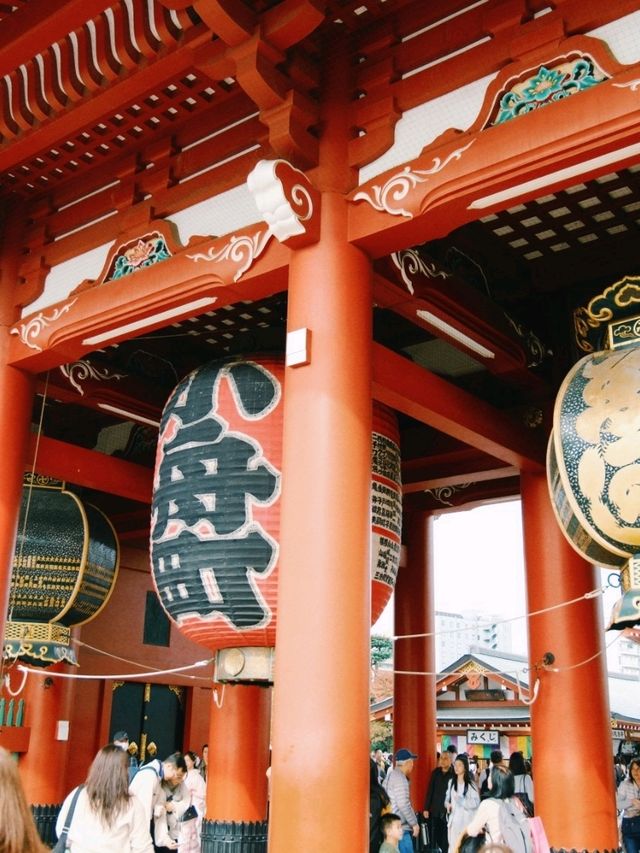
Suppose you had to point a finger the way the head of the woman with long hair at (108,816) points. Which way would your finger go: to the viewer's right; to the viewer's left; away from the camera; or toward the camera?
away from the camera

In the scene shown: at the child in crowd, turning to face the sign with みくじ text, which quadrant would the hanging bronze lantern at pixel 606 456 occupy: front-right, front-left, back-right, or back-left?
back-right

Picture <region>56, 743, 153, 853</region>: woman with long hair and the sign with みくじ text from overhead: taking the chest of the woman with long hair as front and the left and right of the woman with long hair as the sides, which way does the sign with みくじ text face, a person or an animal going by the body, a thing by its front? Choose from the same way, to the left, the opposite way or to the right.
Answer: the opposite way

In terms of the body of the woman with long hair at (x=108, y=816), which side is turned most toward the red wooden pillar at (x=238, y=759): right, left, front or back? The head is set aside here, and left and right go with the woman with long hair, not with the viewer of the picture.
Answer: front

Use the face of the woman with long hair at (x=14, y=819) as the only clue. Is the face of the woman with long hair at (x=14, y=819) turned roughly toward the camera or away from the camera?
away from the camera

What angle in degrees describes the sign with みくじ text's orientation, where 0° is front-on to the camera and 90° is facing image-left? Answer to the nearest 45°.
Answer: approximately 0°

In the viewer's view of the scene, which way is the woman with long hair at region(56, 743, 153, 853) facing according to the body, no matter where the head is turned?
away from the camera

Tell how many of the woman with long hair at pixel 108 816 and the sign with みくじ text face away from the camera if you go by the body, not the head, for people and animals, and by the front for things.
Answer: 1

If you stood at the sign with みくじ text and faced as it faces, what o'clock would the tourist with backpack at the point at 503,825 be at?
The tourist with backpack is roughly at 12 o'clock from the sign with みくじ text.

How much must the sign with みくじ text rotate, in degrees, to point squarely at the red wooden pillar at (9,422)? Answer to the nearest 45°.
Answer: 0° — it already faces it

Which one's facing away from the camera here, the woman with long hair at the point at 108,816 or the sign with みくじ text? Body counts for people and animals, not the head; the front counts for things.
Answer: the woman with long hair

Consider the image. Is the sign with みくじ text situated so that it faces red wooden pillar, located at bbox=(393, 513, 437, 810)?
yes

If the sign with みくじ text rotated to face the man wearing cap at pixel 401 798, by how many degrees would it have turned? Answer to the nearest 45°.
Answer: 0° — it already faces them

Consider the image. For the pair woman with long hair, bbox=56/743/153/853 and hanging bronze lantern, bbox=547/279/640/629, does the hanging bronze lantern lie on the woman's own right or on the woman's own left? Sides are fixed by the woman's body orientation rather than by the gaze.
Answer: on the woman's own right

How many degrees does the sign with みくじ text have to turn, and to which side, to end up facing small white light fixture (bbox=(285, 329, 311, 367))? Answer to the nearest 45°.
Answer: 0° — it already faces it

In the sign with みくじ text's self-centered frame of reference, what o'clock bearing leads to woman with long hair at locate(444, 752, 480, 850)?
The woman with long hair is roughly at 12 o'clock from the sign with みくじ text.
